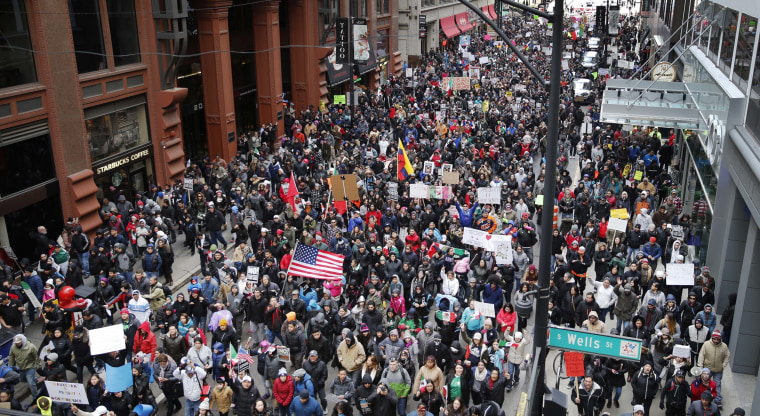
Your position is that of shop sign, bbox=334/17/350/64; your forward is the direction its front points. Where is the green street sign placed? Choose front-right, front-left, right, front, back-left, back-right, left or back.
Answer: front

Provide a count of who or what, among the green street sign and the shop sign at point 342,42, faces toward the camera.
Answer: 2

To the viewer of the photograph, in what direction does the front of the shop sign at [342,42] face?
facing the viewer

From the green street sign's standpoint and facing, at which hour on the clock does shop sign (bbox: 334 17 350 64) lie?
The shop sign is roughly at 5 o'clock from the green street sign.

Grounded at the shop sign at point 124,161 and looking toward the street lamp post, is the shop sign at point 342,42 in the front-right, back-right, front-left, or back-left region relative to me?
back-left

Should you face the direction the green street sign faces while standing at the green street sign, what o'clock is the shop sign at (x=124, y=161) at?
The shop sign is roughly at 4 o'clock from the green street sign.

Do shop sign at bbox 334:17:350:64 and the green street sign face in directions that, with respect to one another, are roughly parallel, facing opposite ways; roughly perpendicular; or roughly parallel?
roughly parallel

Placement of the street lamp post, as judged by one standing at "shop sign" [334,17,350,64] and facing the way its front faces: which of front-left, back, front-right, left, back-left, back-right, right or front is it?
front

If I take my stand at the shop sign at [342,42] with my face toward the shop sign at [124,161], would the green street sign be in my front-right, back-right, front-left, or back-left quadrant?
front-left

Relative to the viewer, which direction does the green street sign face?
toward the camera

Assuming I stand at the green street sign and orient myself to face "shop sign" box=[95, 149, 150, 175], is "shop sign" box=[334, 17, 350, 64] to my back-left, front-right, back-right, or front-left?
front-right

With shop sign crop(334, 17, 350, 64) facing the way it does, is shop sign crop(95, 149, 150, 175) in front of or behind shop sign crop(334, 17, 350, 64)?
in front
